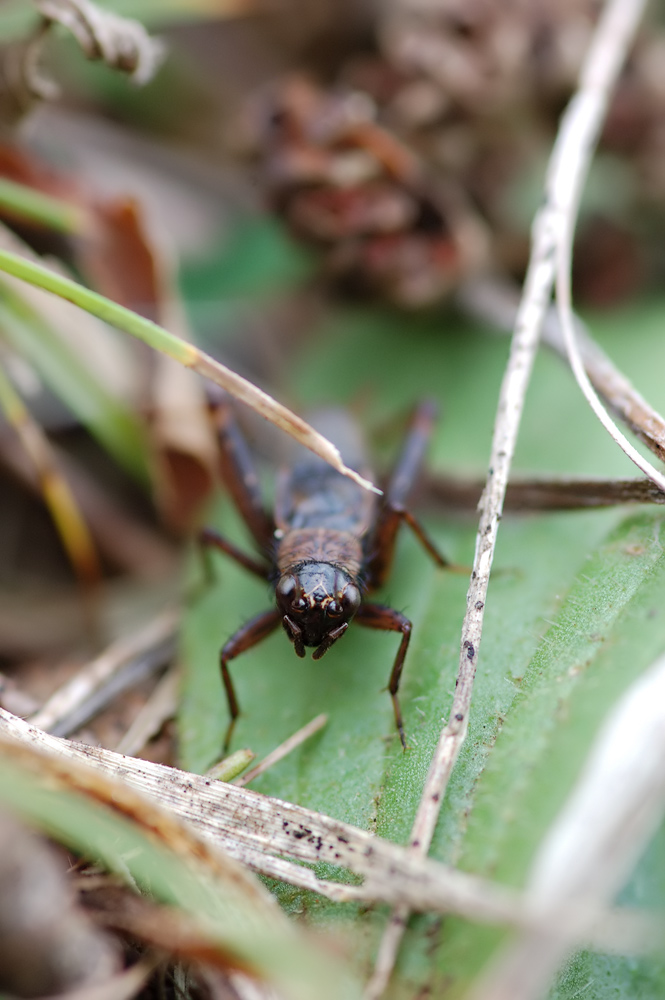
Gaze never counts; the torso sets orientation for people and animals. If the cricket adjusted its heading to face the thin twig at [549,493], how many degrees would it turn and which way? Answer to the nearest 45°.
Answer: approximately 45° to its left

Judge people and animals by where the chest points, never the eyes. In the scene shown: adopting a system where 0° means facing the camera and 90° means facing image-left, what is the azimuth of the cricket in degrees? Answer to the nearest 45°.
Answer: approximately 0°
